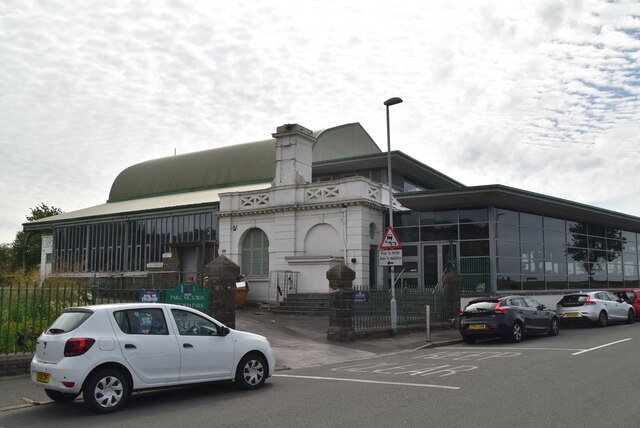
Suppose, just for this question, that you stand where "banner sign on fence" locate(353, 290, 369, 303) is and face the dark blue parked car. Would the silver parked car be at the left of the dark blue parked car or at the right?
left

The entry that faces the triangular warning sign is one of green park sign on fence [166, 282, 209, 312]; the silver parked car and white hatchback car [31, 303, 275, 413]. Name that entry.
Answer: the white hatchback car

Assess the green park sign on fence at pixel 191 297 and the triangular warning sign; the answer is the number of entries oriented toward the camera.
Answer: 2

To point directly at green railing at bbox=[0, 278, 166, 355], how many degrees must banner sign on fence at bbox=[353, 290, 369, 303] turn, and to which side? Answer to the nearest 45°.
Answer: approximately 45° to its right

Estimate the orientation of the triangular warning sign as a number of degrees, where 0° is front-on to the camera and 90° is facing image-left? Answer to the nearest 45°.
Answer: approximately 0°

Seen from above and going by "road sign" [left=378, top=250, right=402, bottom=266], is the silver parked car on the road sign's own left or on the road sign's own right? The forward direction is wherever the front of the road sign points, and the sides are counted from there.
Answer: on the road sign's own left

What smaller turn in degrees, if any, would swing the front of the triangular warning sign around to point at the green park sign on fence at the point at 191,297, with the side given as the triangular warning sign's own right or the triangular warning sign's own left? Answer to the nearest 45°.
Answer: approximately 45° to the triangular warning sign's own right

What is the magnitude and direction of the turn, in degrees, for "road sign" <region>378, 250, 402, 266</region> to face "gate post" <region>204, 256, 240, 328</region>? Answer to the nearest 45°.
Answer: approximately 45° to its right
